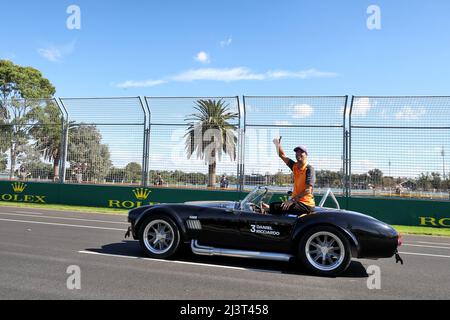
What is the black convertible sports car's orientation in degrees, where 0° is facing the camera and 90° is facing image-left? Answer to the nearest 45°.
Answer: approximately 90°

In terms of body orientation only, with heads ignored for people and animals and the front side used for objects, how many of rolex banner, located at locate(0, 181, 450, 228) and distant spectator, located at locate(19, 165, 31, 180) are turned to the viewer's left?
0

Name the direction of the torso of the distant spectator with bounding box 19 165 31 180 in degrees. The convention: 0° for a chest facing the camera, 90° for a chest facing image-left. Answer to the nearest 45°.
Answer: approximately 0°

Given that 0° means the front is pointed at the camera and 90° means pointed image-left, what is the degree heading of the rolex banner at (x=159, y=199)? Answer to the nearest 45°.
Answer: approximately 0°

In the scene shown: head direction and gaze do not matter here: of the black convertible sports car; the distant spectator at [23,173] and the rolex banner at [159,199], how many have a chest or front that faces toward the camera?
2

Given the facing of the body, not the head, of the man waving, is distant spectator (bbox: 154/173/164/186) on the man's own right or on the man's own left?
on the man's own right

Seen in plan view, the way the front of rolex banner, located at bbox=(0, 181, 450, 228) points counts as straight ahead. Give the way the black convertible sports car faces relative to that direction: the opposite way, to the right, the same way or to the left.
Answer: to the right

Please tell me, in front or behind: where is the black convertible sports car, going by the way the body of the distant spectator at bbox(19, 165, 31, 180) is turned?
in front

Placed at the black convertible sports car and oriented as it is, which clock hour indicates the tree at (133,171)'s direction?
The tree is roughly at 2 o'clock from the black convertible sports car.

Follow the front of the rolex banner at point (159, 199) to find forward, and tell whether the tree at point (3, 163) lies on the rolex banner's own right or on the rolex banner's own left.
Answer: on the rolex banner's own right
